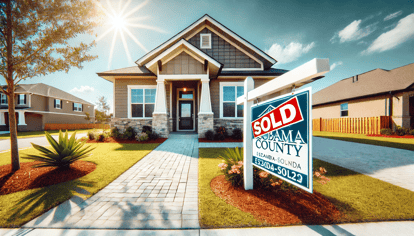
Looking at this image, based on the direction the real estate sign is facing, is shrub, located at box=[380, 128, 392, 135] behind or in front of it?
behind

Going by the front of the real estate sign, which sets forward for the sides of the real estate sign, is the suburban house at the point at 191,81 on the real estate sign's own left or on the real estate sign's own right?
on the real estate sign's own right

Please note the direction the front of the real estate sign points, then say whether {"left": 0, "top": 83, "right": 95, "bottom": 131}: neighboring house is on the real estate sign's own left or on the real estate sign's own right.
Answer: on the real estate sign's own right

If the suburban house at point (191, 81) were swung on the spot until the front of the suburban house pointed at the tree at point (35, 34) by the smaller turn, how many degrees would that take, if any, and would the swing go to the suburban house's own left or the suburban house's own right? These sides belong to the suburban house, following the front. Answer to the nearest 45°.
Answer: approximately 45° to the suburban house's own right

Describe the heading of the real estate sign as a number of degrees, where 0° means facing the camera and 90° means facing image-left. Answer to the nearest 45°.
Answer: approximately 45°

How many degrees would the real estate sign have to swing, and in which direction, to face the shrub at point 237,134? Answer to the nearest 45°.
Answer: approximately 135° to its right

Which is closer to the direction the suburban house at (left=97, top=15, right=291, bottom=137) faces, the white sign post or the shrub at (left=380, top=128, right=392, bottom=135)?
the white sign post

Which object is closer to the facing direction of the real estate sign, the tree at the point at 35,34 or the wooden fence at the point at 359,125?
the tree

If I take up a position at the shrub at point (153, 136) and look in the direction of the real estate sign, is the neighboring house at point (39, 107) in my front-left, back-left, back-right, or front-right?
back-right
